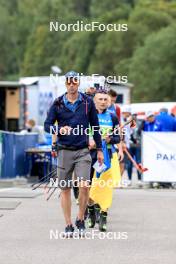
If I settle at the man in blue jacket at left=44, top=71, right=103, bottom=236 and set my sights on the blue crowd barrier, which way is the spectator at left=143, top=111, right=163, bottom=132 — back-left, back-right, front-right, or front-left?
front-right

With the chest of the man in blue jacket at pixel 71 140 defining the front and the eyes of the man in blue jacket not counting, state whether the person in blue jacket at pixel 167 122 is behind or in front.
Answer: behind

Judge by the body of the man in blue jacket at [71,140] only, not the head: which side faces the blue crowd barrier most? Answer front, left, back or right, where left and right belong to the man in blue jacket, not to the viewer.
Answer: back

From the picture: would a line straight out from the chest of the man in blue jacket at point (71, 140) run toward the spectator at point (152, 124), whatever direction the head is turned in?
no

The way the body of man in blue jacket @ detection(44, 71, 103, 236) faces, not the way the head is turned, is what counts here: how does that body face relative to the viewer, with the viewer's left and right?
facing the viewer

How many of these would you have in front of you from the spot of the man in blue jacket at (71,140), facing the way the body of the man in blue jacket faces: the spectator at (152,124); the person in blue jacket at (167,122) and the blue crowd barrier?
0
